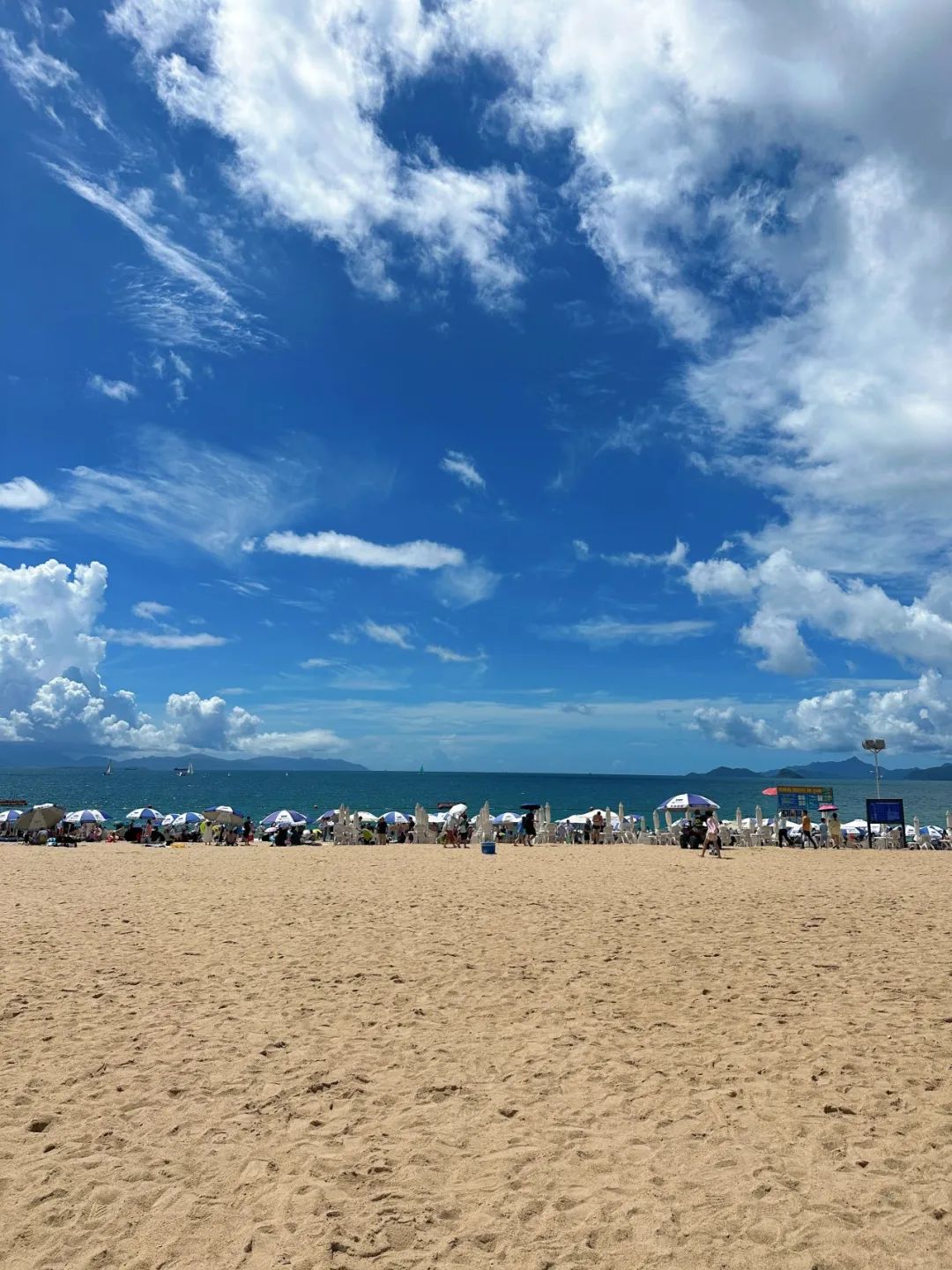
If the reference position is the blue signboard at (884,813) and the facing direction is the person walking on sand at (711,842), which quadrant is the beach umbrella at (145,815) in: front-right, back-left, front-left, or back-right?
front-right

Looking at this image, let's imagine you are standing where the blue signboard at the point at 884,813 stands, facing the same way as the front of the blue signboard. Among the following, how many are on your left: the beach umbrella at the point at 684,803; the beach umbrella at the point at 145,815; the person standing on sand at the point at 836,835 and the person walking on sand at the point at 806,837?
0

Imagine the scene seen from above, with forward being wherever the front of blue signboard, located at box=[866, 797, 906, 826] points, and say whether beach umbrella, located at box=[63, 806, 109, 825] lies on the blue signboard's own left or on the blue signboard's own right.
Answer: on the blue signboard's own right

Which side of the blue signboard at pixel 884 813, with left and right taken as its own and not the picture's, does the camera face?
front

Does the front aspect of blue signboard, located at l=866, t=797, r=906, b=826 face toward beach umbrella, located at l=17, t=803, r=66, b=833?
no

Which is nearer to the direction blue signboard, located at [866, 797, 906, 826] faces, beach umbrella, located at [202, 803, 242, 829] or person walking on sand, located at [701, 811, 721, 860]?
the person walking on sand

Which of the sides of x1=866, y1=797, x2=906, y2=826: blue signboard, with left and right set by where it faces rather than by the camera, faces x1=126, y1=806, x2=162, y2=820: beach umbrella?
right

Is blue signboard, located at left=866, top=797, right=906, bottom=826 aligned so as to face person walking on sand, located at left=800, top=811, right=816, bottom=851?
no

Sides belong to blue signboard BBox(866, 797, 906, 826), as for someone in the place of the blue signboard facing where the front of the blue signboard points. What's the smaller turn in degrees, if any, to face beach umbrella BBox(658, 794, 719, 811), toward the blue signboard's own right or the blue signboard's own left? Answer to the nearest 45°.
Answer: approximately 45° to the blue signboard's own right

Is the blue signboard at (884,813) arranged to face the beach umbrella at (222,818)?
no

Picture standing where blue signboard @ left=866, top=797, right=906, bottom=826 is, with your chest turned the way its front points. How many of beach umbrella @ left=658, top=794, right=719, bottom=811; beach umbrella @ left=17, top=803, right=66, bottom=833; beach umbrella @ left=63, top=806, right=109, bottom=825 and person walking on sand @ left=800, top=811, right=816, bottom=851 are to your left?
0
